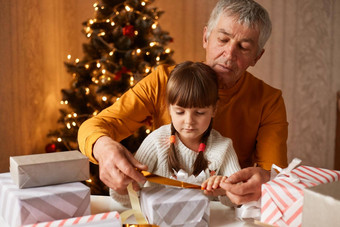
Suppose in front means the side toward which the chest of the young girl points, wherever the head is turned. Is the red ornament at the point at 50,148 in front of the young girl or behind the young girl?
behind

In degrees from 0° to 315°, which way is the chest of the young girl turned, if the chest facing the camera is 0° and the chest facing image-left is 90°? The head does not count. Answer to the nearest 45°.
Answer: approximately 0°

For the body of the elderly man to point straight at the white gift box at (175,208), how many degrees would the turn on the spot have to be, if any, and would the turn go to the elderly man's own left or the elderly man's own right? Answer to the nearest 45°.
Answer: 0° — they already face it

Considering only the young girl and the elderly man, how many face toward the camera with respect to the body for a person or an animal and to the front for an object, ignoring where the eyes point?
2

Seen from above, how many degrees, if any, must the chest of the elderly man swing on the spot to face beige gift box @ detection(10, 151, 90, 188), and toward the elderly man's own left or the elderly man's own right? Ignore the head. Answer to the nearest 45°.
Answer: approximately 45° to the elderly man's own right

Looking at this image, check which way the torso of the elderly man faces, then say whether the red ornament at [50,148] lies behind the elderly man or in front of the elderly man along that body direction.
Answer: behind

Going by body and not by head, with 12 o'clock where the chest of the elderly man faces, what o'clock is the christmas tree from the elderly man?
The christmas tree is roughly at 5 o'clock from the elderly man.

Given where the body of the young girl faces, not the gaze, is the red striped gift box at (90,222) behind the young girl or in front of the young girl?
in front

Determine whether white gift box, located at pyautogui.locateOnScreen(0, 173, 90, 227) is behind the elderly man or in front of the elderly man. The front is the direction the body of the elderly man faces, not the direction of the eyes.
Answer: in front

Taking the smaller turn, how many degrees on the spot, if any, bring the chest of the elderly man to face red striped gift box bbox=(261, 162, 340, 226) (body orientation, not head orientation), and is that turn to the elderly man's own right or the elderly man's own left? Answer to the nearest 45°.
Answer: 0° — they already face it
